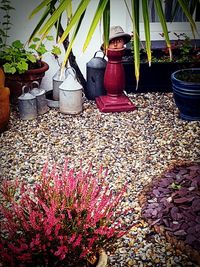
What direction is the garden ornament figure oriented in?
toward the camera

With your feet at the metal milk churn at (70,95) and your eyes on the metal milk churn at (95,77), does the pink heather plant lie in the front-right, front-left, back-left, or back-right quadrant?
back-right

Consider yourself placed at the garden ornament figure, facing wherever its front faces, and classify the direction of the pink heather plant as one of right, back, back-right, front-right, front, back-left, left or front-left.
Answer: front

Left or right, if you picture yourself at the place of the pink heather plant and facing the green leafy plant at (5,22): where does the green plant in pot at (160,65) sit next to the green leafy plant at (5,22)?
right

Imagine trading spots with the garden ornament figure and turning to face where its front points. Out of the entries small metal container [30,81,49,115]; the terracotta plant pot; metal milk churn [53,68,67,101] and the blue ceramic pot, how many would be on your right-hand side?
3

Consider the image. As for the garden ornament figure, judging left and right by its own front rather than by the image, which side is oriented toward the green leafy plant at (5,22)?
right

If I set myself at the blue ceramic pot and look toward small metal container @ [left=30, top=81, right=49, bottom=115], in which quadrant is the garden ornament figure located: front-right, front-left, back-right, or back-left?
front-right

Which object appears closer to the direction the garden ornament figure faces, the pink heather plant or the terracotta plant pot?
the pink heather plant

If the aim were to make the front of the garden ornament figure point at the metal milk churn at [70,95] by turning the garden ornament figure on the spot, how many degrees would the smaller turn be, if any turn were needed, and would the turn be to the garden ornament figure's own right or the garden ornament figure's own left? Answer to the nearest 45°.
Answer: approximately 90° to the garden ornament figure's own right

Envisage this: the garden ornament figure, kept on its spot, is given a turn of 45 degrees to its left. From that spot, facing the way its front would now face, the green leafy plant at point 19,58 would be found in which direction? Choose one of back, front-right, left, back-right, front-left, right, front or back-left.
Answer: back-right

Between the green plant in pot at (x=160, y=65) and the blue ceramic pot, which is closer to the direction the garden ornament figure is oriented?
the blue ceramic pot

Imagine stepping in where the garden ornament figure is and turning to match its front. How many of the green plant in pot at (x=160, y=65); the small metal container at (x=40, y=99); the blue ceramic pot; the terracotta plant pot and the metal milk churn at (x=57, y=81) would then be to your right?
3

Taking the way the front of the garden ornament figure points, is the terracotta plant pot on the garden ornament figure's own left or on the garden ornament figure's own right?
on the garden ornament figure's own right

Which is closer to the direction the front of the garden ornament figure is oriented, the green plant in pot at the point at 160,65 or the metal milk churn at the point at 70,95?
the metal milk churn
